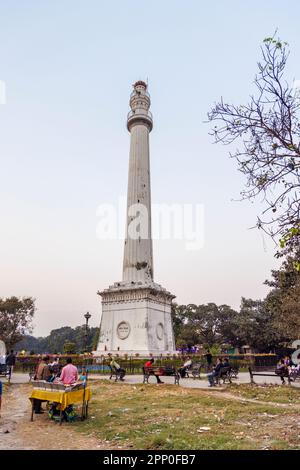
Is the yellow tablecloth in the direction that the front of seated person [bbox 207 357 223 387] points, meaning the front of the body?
no
